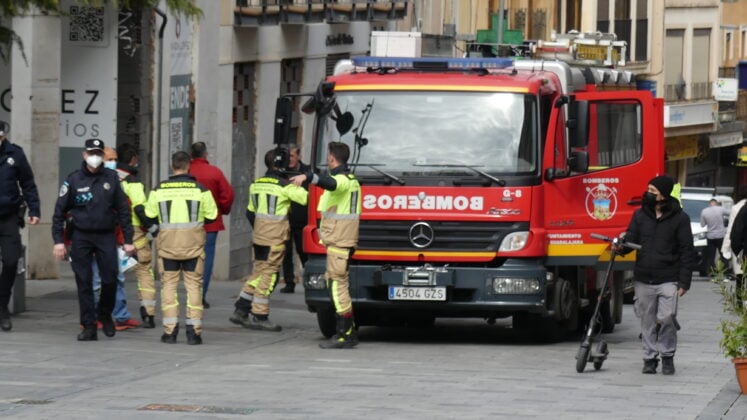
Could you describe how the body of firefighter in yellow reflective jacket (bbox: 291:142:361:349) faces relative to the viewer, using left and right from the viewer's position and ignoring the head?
facing to the left of the viewer

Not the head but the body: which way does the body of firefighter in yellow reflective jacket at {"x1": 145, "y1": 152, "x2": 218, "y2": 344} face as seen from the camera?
away from the camera

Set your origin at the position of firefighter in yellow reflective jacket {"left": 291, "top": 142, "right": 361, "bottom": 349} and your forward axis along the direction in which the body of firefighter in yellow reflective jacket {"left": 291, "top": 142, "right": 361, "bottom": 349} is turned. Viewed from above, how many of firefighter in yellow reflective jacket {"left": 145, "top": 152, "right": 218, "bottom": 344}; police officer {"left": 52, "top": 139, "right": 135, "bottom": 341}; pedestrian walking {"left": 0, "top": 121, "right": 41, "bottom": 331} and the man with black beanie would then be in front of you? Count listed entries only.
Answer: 3

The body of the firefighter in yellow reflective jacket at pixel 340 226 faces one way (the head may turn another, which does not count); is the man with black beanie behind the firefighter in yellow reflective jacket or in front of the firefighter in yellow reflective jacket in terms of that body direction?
behind

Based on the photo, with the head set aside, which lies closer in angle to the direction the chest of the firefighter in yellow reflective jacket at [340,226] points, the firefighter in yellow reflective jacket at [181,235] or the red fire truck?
the firefighter in yellow reflective jacket

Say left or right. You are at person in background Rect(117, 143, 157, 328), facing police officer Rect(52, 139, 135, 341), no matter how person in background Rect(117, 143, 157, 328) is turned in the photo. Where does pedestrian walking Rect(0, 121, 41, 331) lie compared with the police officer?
right

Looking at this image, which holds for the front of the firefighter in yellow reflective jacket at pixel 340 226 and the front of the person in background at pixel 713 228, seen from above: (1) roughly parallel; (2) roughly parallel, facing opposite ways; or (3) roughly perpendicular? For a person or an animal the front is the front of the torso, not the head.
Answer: roughly perpendicular

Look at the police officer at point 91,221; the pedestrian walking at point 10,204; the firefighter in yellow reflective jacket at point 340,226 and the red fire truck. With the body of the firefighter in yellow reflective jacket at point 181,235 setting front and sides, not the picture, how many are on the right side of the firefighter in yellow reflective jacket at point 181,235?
2

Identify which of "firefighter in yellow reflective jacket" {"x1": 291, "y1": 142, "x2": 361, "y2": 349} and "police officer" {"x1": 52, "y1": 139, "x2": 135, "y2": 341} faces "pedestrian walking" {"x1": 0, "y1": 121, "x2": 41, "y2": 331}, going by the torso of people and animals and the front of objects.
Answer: the firefighter in yellow reflective jacket

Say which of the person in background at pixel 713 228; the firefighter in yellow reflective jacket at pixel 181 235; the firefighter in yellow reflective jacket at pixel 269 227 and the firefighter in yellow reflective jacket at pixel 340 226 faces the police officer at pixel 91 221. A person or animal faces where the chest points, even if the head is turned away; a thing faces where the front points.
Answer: the firefighter in yellow reflective jacket at pixel 340 226

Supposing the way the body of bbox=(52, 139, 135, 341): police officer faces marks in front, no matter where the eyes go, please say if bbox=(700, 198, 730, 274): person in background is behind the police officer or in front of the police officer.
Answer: behind

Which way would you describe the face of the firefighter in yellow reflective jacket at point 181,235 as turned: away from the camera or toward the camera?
away from the camera
